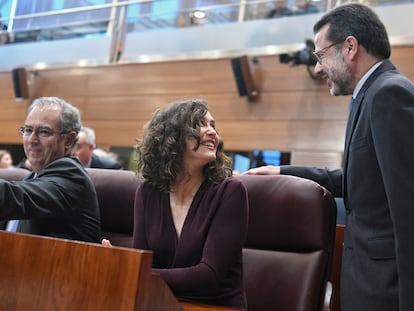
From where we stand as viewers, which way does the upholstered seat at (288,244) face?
facing the viewer

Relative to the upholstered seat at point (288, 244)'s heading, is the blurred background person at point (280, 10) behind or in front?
behind

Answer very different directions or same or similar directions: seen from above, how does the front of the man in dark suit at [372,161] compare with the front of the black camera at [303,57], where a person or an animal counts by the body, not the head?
same or similar directions

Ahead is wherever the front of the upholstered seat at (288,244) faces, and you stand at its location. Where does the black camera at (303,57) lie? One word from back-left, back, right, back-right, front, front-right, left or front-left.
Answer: back

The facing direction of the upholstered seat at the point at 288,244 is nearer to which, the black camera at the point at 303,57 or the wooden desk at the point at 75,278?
the wooden desk

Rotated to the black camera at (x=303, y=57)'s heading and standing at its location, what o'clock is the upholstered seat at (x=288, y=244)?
The upholstered seat is roughly at 9 o'clock from the black camera.

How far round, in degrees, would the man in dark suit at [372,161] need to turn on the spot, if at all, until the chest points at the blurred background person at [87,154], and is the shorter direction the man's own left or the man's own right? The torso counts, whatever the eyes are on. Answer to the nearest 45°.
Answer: approximately 45° to the man's own right

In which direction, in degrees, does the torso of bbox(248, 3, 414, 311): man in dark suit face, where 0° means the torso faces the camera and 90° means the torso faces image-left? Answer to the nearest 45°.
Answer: approximately 90°

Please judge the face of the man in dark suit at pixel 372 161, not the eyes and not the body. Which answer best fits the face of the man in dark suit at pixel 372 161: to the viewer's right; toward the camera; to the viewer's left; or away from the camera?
to the viewer's left
